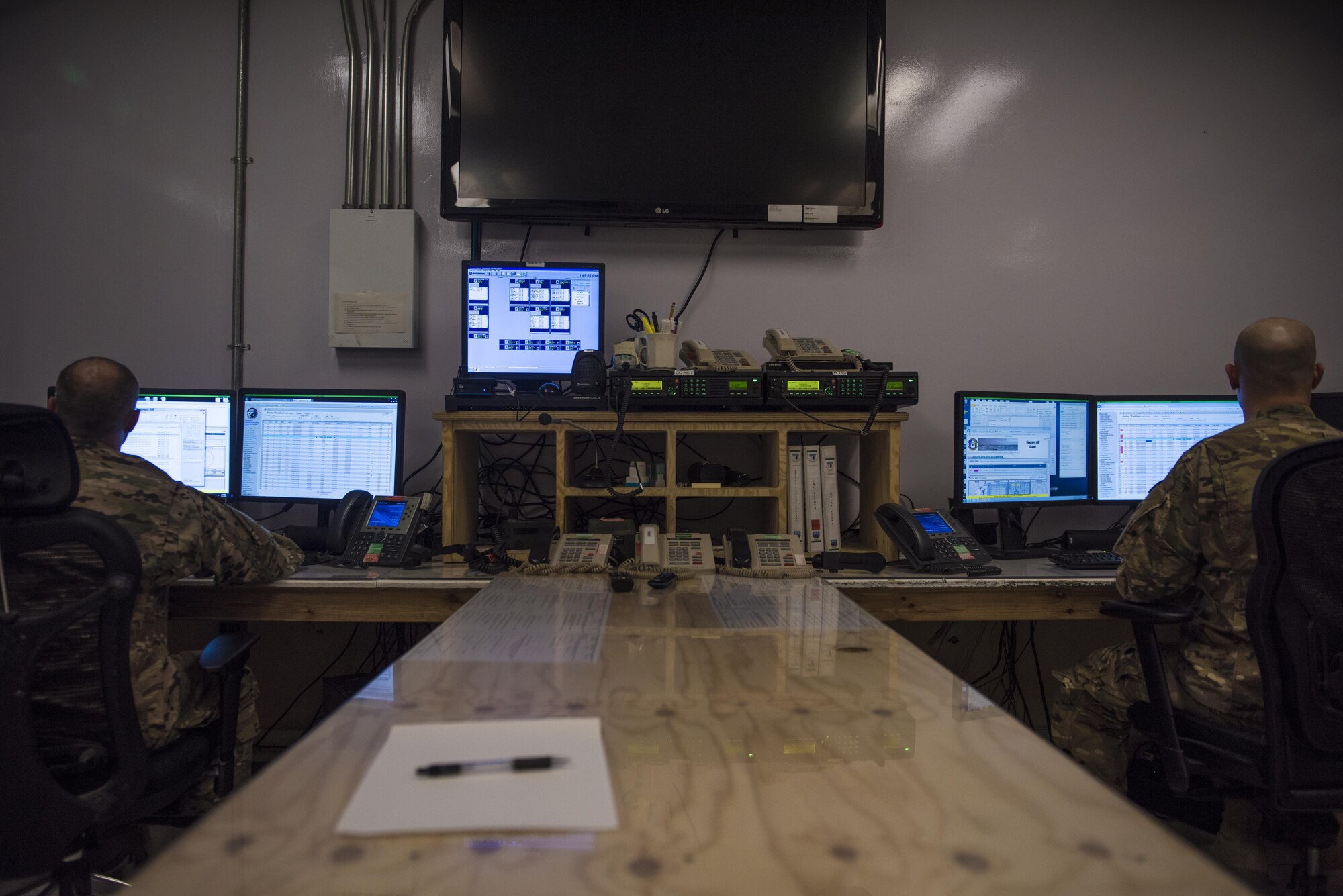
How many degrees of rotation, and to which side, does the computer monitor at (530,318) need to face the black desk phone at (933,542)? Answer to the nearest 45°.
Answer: approximately 45° to its left

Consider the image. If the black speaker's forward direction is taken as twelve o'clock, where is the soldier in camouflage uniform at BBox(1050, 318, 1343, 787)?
The soldier in camouflage uniform is roughly at 10 o'clock from the black speaker.

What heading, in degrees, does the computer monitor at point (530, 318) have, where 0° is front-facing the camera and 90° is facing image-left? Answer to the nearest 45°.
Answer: approximately 0°

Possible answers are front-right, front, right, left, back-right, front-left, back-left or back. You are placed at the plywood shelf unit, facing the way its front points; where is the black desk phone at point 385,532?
right

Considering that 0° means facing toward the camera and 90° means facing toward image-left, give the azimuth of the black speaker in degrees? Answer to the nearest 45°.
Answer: approximately 0°
